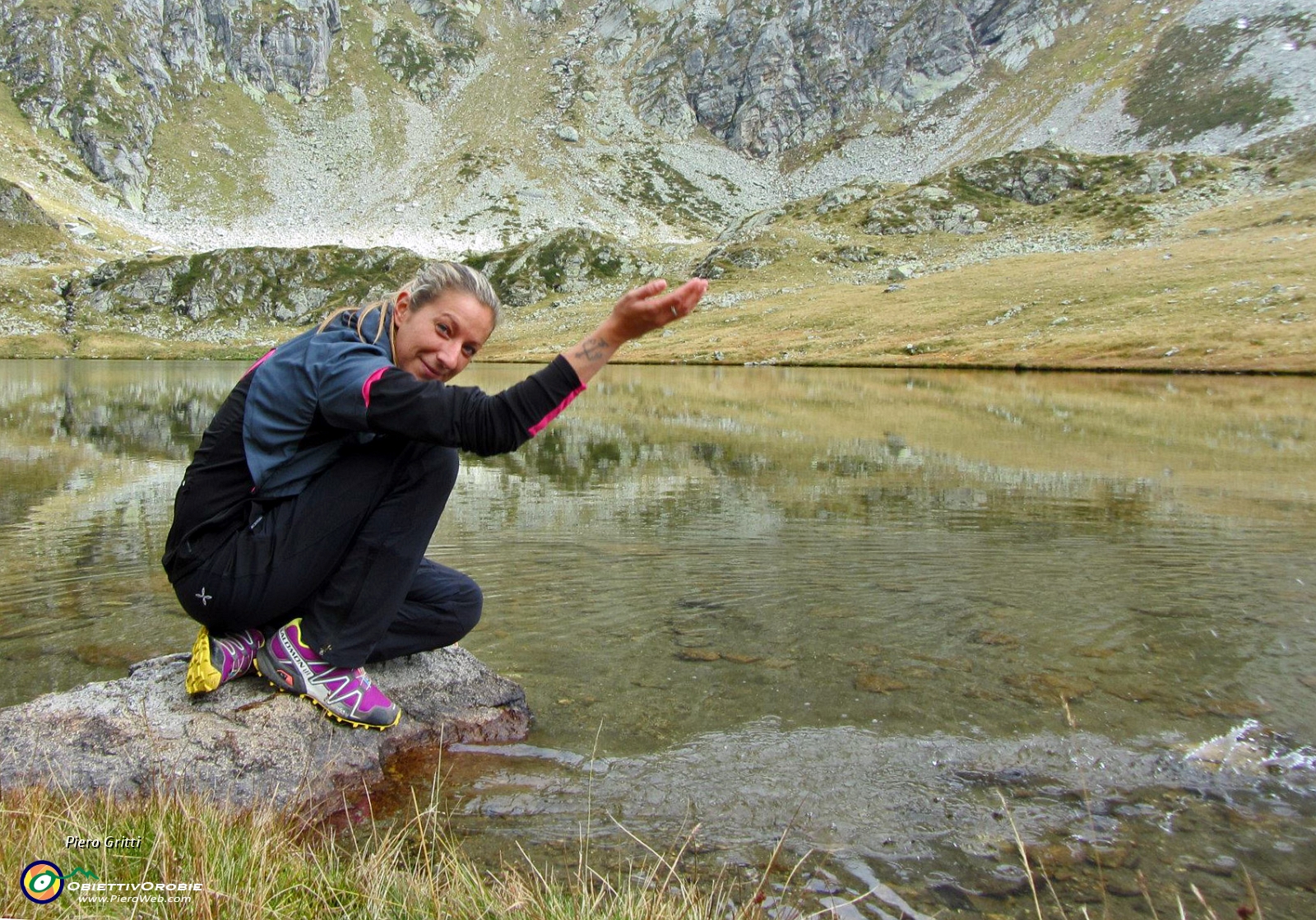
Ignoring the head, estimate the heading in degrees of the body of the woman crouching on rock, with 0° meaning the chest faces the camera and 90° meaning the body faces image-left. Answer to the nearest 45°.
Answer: approximately 270°
